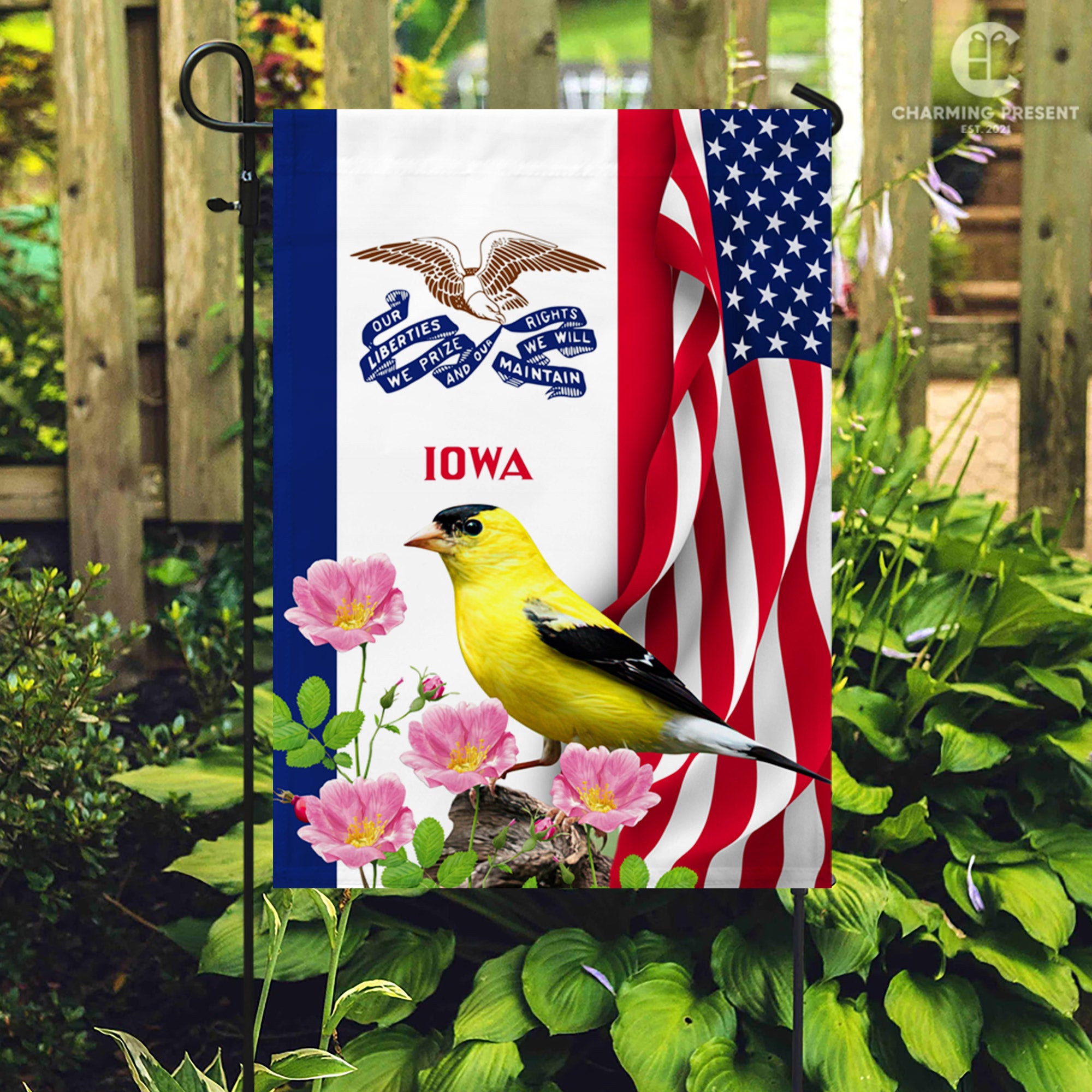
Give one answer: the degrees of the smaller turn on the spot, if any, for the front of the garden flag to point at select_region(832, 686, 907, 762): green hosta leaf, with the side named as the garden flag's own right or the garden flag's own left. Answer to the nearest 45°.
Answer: approximately 135° to the garden flag's own left

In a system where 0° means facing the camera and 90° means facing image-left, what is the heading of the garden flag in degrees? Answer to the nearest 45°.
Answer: approximately 0°
